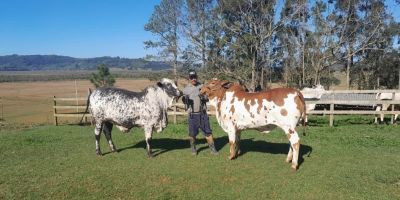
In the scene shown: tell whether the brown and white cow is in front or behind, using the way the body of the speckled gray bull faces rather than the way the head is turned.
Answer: in front

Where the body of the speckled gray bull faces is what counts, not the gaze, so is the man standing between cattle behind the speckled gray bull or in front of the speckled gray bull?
in front

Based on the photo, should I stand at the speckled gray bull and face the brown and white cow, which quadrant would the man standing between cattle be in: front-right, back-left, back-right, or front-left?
front-left

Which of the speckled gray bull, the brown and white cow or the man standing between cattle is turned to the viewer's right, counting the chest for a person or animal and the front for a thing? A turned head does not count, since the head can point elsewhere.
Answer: the speckled gray bull

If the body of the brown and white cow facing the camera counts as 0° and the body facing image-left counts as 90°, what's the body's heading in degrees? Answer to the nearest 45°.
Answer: approximately 90°

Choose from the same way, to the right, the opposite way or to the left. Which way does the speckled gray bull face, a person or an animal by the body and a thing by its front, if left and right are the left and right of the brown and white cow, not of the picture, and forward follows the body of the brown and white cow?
the opposite way

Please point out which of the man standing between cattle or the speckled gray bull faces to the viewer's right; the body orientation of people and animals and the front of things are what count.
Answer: the speckled gray bull

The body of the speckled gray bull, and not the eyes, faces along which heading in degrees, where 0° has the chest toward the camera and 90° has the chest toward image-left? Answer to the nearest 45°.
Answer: approximately 270°

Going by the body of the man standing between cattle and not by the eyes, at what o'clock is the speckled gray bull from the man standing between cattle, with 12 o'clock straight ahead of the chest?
The speckled gray bull is roughly at 3 o'clock from the man standing between cattle.

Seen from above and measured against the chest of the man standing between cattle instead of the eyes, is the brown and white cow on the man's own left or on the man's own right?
on the man's own left

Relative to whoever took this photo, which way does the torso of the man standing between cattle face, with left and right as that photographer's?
facing the viewer

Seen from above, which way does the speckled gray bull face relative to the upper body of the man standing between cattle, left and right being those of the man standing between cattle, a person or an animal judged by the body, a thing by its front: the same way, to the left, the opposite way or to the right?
to the left

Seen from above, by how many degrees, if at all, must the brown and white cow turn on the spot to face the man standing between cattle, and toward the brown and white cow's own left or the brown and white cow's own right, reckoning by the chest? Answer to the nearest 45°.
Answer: approximately 45° to the brown and white cow's own right
